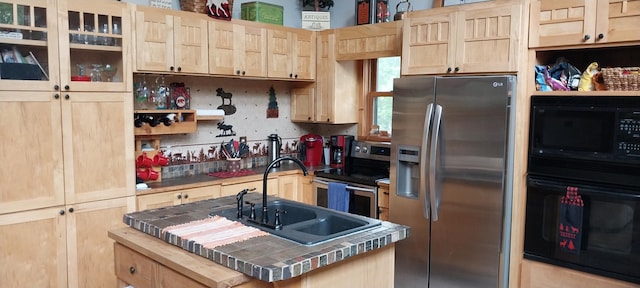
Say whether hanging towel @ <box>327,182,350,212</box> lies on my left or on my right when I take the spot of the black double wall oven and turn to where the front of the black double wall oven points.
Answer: on my right

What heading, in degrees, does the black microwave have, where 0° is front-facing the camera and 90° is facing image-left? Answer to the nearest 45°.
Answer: approximately 0°

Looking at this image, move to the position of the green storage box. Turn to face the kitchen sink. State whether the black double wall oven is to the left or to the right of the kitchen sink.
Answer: left

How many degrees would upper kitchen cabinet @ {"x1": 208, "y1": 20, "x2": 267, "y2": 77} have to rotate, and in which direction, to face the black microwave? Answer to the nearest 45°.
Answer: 0° — it already faces it

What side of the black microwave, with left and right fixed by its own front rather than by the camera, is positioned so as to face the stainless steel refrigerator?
right
